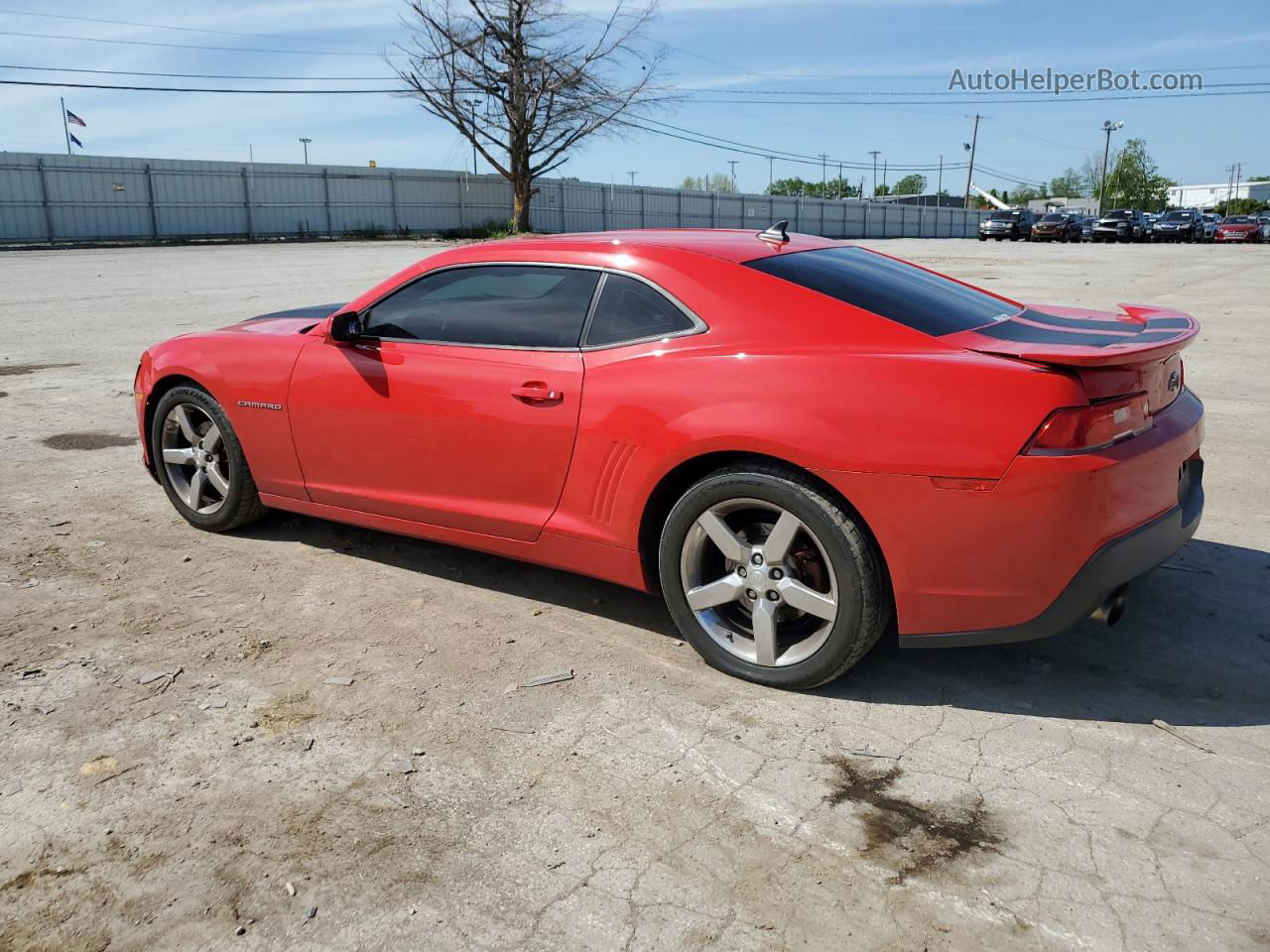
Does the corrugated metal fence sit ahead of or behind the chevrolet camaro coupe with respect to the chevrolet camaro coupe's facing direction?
ahead

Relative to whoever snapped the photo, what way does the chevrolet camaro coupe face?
facing away from the viewer and to the left of the viewer
